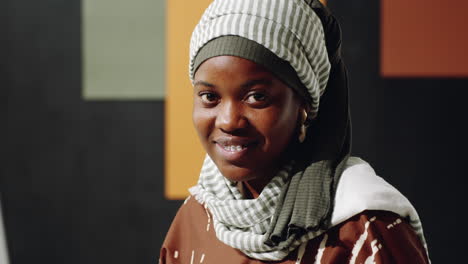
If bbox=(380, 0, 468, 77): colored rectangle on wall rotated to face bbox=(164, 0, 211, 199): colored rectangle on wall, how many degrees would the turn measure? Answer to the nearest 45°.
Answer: approximately 90° to its right

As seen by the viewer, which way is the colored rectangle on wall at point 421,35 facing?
toward the camera

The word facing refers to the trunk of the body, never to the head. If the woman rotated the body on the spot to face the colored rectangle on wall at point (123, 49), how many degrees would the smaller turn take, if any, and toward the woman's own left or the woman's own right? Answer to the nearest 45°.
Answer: approximately 90° to the woman's own right

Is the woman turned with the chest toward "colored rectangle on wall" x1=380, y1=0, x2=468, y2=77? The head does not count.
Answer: no

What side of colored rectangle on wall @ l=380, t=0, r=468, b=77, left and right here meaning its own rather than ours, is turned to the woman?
front

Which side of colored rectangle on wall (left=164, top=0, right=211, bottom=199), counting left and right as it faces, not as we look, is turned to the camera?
front

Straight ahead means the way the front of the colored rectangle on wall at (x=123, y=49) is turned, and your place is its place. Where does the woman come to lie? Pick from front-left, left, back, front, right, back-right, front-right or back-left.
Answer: front

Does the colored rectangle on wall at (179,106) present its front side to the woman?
yes

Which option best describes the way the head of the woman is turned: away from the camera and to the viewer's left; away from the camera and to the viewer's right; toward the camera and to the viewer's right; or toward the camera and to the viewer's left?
toward the camera and to the viewer's left

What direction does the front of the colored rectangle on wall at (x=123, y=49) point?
toward the camera

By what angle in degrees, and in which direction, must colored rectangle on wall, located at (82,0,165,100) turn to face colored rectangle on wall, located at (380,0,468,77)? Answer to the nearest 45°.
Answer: approximately 90° to its left

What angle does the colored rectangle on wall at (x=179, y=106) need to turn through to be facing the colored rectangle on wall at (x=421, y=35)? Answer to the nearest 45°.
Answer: approximately 90° to its left

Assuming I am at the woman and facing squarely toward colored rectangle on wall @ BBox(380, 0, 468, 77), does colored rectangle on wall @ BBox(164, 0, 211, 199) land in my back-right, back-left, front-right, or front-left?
front-left
